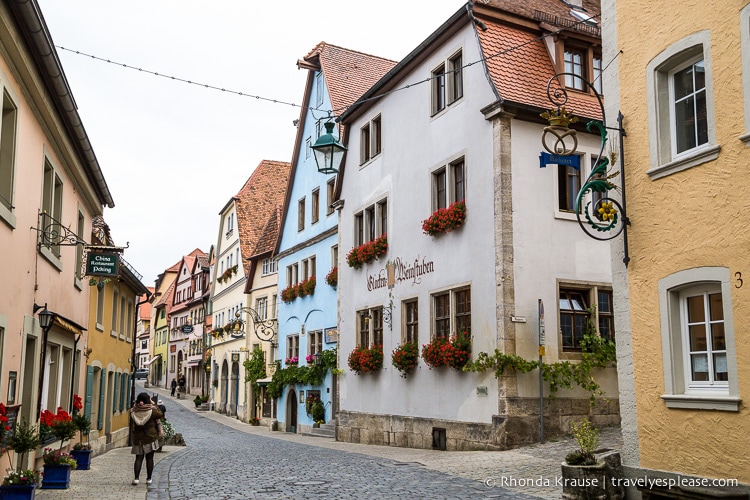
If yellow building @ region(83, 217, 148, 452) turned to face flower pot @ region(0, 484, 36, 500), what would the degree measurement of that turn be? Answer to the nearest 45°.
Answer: approximately 45° to its right

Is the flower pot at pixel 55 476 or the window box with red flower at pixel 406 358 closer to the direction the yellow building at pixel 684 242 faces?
the flower pot

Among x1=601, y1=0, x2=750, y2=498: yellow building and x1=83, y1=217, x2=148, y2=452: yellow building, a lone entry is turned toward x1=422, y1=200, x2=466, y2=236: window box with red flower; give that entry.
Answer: x1=83, y1=217, x2=148, y2=452: yellow building

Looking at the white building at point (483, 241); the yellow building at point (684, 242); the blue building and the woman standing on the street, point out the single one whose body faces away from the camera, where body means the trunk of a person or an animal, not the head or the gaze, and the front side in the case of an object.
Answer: the woman standing on the street

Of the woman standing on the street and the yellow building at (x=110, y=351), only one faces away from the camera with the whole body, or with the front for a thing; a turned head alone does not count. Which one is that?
the woman standing on the street

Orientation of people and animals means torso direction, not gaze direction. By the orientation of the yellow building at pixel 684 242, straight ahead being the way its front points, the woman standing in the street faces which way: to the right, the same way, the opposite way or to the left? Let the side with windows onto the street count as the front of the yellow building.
to the right

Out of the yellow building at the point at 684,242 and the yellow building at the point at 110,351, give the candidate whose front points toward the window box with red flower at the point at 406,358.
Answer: the yellow building at the point at 110,351

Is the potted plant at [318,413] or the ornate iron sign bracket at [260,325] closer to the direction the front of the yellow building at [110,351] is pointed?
the potted plant

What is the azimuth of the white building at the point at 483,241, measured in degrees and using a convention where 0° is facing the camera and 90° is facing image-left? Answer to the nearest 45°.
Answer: approximately 45°

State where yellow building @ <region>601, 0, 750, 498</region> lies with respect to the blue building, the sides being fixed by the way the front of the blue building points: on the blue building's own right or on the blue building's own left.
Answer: on the blue building's own left
